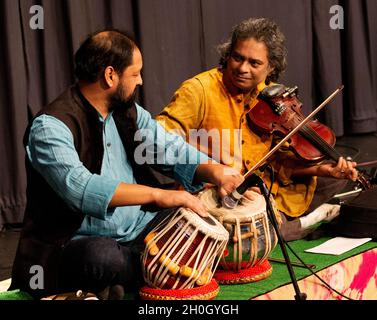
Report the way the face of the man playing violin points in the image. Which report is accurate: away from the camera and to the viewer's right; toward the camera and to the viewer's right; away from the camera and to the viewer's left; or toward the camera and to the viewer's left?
toward the camera and to the viewer's left

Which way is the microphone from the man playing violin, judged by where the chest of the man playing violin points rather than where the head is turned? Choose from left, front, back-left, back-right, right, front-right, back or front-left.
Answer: front-right

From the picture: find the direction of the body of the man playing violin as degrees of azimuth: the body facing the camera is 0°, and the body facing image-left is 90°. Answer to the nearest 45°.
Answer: approximately 315°

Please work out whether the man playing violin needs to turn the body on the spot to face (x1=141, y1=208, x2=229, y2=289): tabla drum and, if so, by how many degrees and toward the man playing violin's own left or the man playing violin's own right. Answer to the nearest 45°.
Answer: approximately 45° to the man playing violin's own right

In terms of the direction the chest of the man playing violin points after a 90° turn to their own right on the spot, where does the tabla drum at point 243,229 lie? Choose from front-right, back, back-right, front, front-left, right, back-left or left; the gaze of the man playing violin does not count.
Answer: front-left
